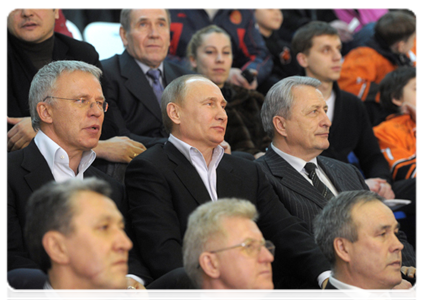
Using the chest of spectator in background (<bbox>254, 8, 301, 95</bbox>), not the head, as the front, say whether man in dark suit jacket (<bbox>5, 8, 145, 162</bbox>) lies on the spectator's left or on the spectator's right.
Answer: on the spectator's right

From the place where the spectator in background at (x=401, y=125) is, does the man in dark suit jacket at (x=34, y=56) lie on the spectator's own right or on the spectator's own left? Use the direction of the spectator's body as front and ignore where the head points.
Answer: on the spectator's own right

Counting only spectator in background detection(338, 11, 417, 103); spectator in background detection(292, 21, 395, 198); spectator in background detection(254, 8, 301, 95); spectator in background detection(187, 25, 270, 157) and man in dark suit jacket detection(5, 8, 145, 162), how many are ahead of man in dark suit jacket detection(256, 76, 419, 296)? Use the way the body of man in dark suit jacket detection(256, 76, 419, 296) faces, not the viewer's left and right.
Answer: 0

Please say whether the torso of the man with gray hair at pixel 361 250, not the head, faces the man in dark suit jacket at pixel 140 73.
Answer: no

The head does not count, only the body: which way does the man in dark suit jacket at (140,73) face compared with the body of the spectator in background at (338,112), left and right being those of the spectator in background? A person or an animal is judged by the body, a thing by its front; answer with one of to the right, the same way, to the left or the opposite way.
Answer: the same way

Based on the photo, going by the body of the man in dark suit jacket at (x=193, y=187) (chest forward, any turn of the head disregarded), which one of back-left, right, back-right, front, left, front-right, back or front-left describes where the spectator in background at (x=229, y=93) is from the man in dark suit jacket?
back-left

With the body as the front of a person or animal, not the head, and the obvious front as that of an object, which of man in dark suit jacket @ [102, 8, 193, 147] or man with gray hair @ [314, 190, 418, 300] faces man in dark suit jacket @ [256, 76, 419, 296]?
man in dark suit jacket @ [102, 8, 193, 147]

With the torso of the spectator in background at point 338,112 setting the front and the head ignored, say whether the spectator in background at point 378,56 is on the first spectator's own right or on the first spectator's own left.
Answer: on the first spectator's own left

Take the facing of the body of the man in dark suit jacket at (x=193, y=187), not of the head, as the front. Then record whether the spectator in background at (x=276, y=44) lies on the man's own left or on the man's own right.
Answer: on the man's own left

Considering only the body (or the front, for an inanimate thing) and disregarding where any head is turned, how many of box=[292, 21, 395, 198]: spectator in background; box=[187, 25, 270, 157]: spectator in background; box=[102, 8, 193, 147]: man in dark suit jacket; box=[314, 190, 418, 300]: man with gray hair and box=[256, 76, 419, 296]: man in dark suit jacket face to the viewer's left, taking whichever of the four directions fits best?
0

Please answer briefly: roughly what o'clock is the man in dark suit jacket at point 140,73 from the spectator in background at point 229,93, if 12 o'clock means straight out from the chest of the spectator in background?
The man in dark suit jacket is roughly at 3 o'clock from the spectator in background.

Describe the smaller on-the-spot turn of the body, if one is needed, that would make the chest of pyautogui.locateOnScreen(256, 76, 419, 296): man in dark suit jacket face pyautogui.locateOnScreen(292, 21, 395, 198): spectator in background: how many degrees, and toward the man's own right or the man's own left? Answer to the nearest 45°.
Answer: approximately 135° to the man's own left

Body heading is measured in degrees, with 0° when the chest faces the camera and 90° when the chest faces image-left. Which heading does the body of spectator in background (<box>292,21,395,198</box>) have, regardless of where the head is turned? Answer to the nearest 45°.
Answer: approximately 315°

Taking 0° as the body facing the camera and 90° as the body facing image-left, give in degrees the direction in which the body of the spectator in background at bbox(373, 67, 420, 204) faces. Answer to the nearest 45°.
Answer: approximately 315°

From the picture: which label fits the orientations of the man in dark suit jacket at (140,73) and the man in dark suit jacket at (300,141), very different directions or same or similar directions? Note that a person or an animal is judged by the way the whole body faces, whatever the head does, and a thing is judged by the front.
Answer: same or similar directions

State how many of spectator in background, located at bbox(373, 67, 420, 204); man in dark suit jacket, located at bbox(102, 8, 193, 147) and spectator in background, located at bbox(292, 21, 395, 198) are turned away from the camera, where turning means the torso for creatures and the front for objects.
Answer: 0

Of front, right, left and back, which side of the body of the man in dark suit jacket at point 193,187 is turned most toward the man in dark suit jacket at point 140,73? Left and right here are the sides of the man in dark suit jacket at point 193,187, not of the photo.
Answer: back

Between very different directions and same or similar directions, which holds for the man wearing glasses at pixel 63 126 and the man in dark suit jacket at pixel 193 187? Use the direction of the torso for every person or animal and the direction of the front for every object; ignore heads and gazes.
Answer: same or similar directions

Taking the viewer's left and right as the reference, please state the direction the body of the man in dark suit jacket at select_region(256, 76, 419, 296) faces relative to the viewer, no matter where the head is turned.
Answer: facing the viewer and to the right of the viewer

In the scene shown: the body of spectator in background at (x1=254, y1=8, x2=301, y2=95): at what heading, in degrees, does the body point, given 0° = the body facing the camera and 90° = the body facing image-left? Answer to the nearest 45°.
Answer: approximately 315°

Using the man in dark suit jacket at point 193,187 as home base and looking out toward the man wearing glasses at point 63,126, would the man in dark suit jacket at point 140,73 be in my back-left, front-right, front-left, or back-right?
front-right
